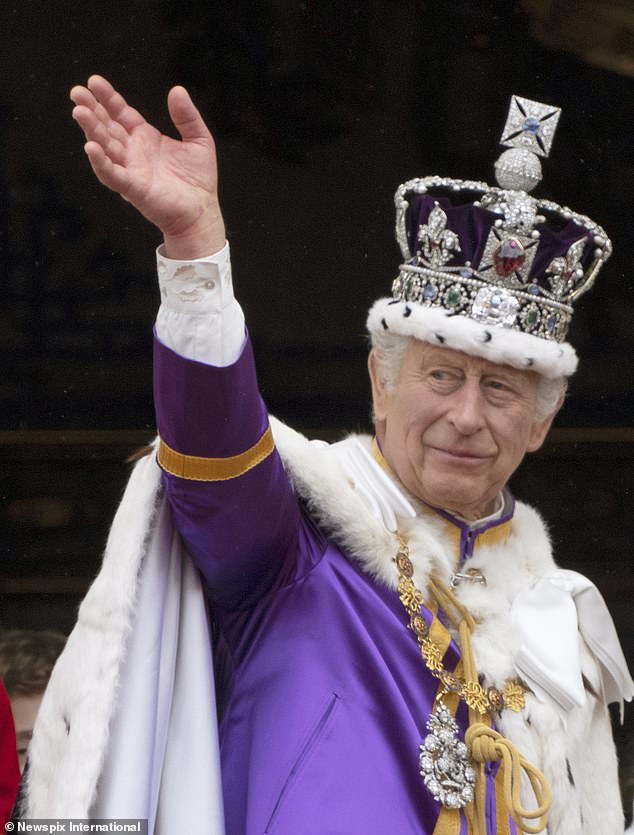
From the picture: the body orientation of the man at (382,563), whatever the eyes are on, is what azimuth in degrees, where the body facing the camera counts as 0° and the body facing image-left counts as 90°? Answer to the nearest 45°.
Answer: approximately 315°
